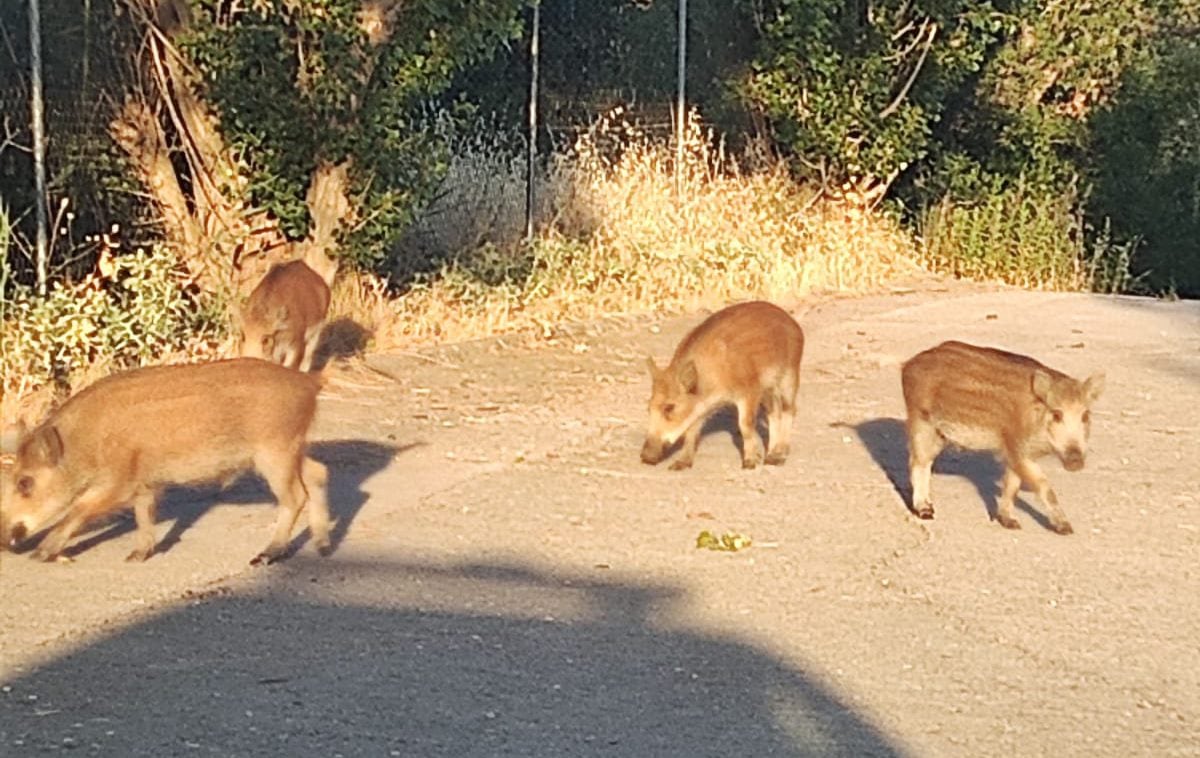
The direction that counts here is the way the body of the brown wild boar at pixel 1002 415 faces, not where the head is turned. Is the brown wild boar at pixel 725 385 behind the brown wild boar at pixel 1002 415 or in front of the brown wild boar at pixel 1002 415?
behind

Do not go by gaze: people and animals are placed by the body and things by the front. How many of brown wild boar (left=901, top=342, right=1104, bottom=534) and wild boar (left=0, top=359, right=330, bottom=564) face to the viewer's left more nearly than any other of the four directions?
1

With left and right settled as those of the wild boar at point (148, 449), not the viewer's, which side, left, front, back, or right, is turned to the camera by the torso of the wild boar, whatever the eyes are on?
left

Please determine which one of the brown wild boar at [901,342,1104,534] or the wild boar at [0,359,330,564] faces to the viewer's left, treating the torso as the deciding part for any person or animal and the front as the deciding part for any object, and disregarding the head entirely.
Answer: the wild boar

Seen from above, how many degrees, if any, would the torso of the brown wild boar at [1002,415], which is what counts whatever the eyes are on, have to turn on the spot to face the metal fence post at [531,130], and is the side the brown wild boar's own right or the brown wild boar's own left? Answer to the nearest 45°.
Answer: approximately 180°

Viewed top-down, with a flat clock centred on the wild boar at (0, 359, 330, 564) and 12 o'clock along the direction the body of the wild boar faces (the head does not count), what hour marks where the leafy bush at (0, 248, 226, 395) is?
The leafy bush is roughly at 3 o'clock from the wild boar.
